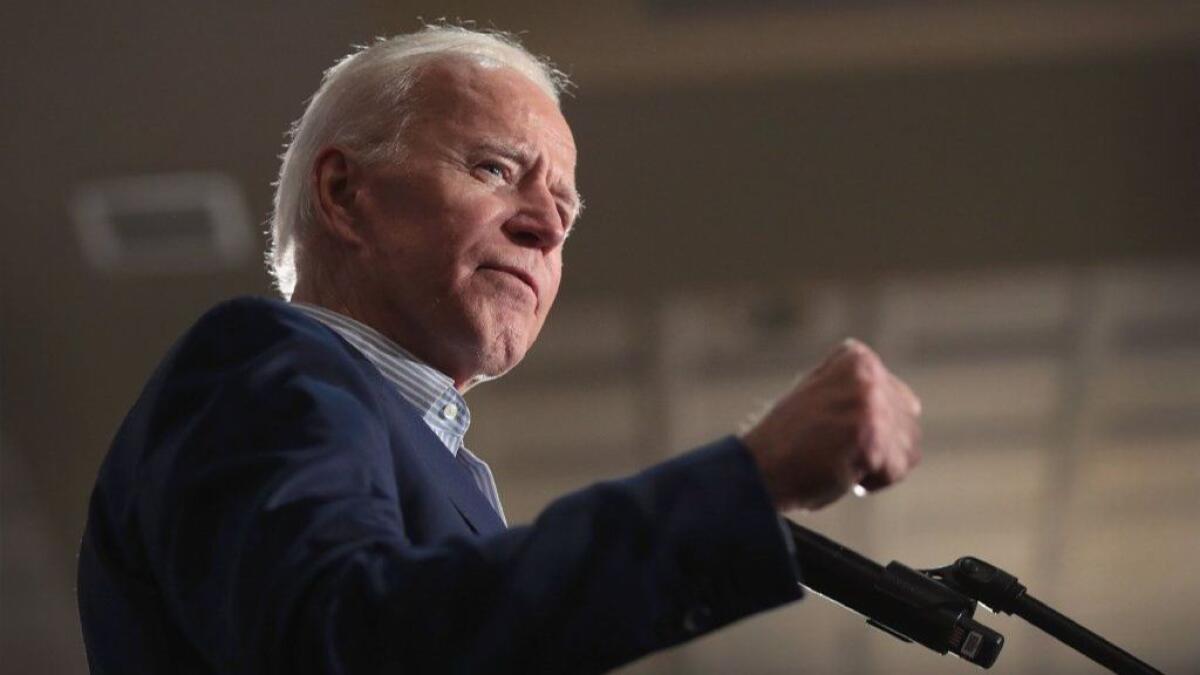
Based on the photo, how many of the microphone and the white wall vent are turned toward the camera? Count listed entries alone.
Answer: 1

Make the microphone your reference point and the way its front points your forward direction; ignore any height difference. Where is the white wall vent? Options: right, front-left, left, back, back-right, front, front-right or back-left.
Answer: front-right

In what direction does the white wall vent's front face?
toward the camera

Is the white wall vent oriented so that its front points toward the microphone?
yes

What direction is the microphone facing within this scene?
to the viewer's left

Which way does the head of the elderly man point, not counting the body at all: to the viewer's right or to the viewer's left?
to the viewer's right

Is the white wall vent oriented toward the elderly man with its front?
yes
